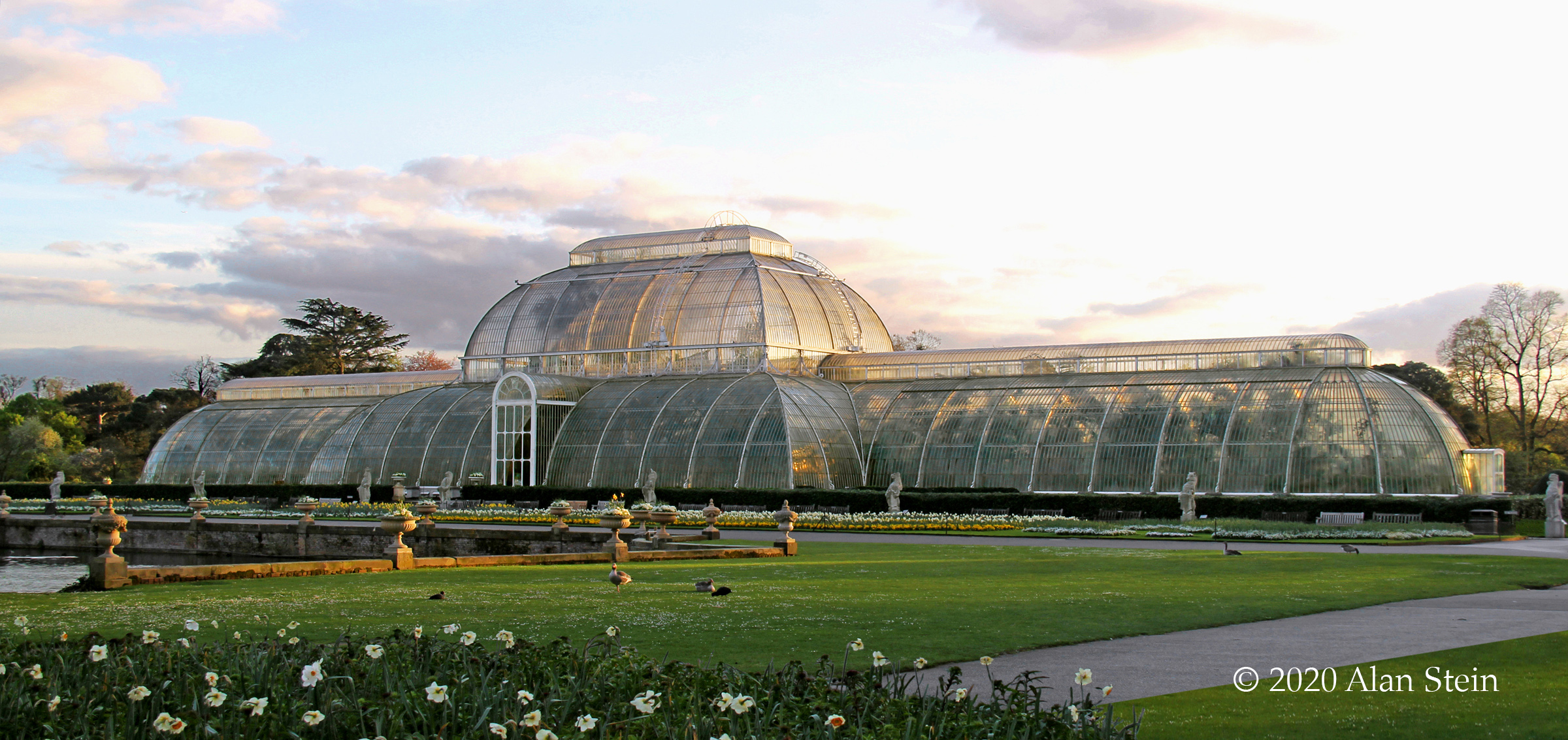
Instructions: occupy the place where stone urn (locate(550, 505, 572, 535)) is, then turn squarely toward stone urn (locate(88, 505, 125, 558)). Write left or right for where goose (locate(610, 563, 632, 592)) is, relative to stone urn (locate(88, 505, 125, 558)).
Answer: left

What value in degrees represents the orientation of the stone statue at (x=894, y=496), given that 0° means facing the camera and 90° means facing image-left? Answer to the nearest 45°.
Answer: approximately 0°

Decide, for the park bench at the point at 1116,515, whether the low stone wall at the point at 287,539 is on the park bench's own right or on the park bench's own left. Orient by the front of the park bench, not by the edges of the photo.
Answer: on the park bench's own right
